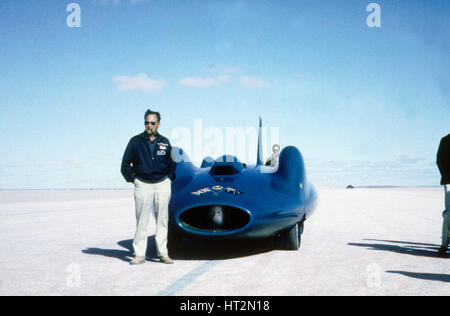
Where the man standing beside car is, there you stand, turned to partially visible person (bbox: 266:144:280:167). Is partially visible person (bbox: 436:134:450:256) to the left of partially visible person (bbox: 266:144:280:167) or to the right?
right

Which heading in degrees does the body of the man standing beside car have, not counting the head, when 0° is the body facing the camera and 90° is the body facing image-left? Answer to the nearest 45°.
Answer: approximately 0°

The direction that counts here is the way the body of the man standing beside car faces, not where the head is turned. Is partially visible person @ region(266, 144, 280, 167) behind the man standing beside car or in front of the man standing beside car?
behind

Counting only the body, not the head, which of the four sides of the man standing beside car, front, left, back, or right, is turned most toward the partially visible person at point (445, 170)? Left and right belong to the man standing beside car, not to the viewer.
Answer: left
